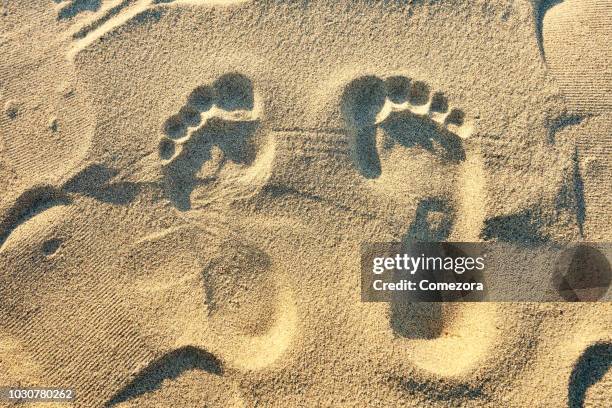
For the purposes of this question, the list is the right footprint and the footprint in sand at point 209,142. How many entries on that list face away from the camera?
2

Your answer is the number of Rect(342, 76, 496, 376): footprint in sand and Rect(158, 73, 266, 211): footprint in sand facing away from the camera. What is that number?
2

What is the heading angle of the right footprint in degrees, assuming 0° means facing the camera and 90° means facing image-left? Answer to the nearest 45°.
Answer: approximately 180°

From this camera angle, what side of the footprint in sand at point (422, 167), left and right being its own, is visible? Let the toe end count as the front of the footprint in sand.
back

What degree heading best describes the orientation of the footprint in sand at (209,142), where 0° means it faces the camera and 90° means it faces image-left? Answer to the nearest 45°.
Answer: approximately 180°
